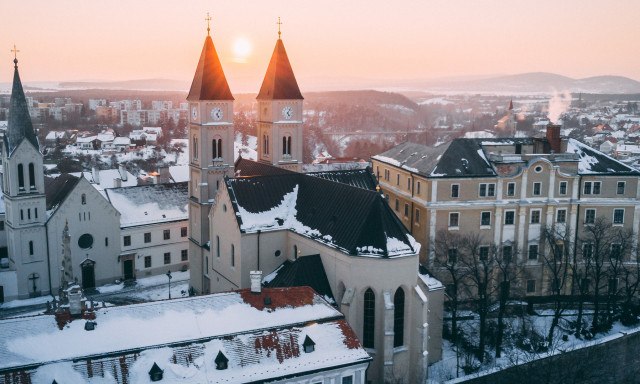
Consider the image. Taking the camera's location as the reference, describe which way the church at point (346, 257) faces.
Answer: facing away from the viewer and to the left of the viewer
